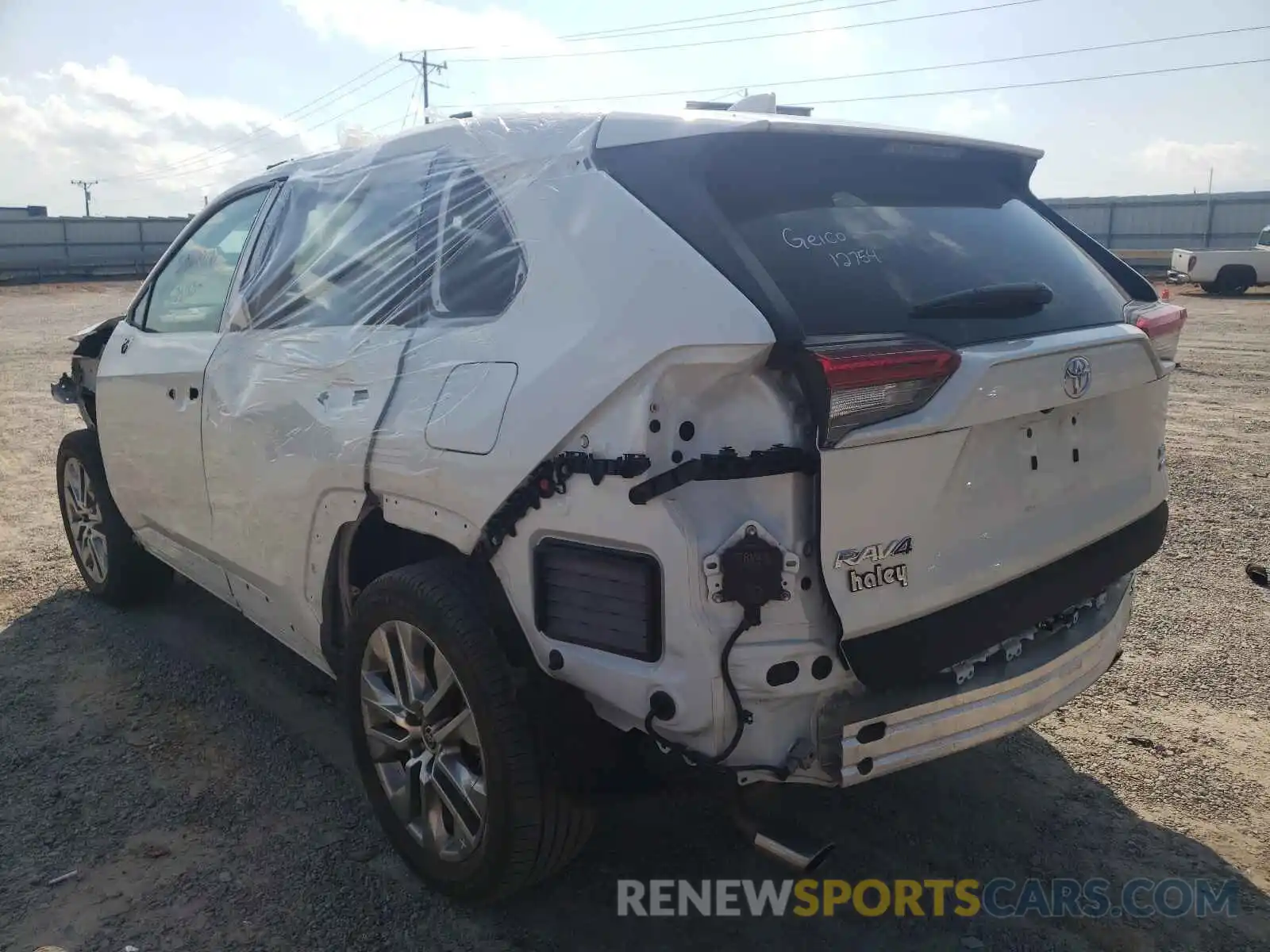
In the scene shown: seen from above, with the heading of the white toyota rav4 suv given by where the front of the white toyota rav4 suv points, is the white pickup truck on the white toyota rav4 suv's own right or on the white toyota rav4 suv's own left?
on the white toyota rav4 suv's own right

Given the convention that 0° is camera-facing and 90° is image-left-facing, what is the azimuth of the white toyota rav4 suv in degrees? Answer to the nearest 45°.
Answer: approximately 135°

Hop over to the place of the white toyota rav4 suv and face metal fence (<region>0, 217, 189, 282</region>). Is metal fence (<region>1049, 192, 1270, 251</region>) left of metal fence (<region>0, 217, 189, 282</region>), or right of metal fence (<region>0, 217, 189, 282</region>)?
right

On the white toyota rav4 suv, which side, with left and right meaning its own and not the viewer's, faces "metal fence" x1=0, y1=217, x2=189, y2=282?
front

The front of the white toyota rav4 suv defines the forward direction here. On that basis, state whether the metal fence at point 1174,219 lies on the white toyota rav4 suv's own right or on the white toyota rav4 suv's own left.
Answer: on the white toyota rav4 suv's own right

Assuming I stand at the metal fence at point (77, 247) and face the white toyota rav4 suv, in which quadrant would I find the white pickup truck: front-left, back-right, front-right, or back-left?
front-left
